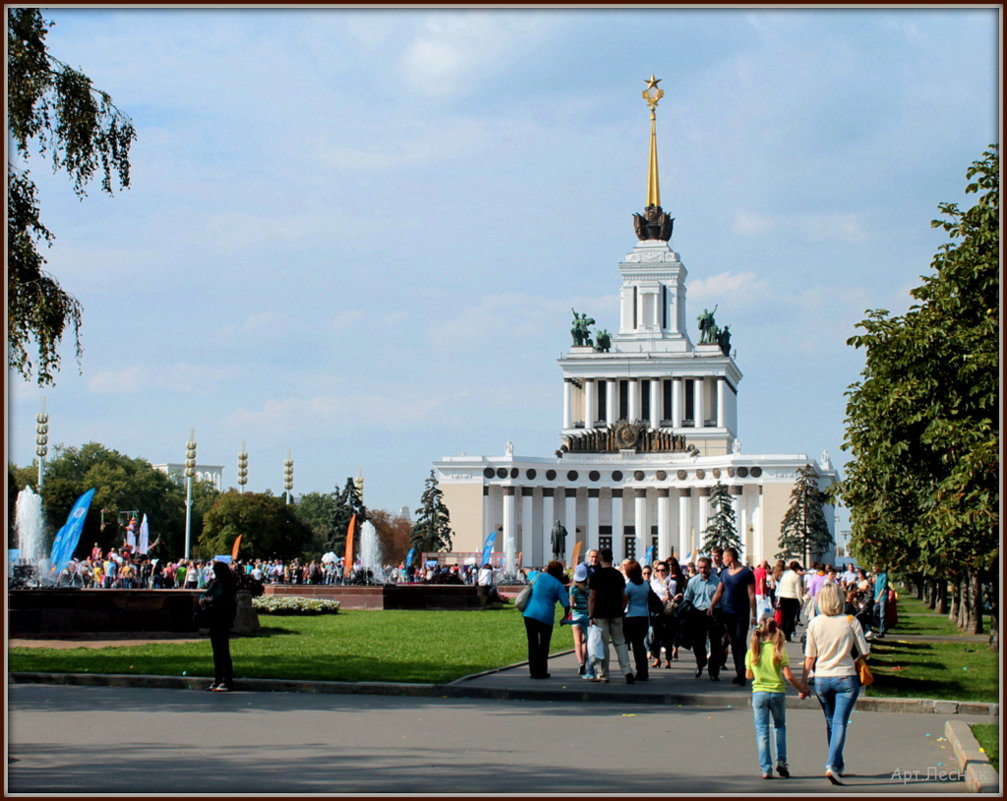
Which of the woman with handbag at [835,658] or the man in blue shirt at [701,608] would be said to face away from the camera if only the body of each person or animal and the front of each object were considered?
the woman with handbag

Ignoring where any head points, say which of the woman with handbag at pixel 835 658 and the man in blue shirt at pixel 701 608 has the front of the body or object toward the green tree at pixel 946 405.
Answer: the woman with handbag

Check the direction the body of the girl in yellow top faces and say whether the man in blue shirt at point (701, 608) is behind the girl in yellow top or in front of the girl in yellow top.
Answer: in front

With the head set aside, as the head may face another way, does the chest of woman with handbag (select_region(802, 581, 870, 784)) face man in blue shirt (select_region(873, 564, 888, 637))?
yes

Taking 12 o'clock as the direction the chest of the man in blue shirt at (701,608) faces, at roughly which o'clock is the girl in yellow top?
The girl in yellow top is roughly at 12 o'clock from the man in blue shirt.

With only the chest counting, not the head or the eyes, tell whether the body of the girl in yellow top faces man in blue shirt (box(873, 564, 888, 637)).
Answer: yes

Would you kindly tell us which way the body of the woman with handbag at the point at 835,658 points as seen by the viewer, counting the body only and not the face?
away from the camera

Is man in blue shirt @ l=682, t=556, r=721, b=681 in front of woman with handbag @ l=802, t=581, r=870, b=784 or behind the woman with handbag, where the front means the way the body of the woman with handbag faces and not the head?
in front

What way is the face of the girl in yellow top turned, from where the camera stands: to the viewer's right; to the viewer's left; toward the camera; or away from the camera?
away from the camera

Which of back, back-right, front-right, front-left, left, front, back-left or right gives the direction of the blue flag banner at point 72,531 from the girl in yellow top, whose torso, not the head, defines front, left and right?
front-left

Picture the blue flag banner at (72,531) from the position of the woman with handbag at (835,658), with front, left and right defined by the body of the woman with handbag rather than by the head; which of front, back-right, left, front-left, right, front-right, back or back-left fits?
front-left

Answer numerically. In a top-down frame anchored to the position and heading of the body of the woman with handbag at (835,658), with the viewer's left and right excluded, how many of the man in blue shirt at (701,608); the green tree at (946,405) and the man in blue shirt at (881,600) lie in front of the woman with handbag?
3

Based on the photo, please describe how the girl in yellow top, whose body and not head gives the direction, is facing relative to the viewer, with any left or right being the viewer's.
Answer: facing away from the viewer

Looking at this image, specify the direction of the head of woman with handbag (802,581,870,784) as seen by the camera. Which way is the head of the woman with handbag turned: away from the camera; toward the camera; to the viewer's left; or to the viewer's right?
away from the camera
